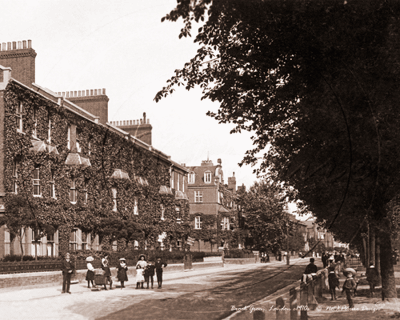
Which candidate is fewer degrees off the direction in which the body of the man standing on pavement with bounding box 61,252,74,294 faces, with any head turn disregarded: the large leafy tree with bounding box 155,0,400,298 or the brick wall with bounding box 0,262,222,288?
the large leafy tree

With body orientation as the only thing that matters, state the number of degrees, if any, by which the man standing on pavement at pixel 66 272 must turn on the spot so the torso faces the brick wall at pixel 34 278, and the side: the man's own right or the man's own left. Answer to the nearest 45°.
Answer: approximately 135° to the man's own right

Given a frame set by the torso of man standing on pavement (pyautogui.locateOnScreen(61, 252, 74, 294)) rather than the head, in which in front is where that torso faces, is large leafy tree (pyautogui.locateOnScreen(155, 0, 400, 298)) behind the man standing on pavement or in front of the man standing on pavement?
in front

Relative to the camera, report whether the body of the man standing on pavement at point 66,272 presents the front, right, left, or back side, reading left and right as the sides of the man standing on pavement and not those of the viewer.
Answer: front
